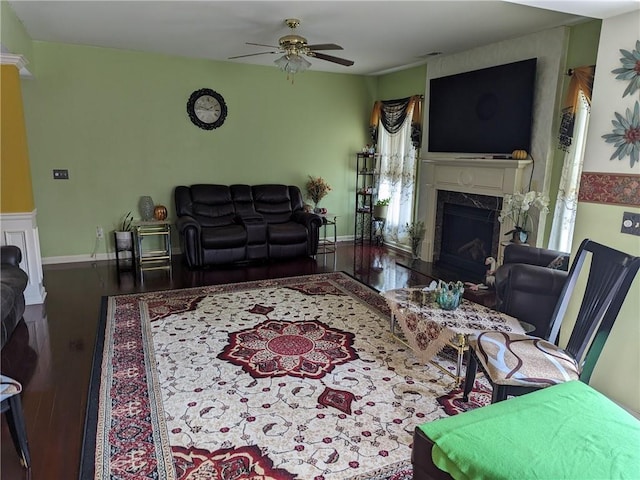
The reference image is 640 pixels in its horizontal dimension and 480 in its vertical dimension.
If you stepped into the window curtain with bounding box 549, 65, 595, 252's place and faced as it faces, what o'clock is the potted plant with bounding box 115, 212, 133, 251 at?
The potted plant is roughly at 1 o'clock from the window curtain.

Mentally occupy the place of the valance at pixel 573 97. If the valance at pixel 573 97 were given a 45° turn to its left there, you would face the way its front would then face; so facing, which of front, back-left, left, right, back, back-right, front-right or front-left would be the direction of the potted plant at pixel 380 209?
back-right

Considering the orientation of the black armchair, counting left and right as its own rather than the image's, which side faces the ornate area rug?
front

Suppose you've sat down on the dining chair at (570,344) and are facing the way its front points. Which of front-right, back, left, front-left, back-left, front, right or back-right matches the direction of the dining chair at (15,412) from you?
front

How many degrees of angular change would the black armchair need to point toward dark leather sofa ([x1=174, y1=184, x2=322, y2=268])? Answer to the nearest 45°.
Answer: approximately 45° to its right

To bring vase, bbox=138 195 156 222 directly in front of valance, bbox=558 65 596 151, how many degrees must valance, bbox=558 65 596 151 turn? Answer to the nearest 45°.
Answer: approximately 45° to its right

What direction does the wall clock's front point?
toward the camera

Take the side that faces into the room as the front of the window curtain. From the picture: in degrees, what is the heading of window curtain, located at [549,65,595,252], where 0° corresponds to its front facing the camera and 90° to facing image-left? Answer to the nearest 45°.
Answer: approximately 45°

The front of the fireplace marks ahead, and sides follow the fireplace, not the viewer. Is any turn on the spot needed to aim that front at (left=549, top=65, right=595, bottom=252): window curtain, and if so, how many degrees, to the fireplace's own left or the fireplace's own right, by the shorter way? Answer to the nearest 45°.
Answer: approximately 90° to the fireplace's own left

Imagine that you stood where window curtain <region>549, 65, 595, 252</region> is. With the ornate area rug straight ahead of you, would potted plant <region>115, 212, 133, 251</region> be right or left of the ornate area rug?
right

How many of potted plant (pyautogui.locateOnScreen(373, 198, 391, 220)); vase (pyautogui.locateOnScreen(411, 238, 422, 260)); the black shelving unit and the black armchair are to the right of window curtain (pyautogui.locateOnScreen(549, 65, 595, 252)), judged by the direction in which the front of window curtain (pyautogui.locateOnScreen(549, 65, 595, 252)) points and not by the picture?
3

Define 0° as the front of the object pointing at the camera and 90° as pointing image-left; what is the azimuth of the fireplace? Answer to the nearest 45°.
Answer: approximately 45°

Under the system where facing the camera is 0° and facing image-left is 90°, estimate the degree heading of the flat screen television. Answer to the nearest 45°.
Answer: approximately 45°

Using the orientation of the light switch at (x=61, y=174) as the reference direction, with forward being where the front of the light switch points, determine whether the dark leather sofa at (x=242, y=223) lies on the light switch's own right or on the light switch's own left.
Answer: on the light switch's own left

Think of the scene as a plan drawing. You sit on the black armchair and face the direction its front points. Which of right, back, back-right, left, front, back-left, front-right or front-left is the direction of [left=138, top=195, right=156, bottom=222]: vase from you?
front-right

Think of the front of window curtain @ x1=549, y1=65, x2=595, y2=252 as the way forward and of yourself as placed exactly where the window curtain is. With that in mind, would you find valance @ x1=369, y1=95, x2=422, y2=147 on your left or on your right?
on your right

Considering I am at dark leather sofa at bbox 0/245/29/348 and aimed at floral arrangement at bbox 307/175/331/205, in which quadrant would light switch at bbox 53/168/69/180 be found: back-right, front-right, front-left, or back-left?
front-left

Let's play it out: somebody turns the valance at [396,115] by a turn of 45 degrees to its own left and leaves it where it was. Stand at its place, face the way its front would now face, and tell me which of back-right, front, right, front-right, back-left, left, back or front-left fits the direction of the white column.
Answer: front-right

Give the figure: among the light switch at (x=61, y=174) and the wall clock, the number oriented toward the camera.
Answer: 2

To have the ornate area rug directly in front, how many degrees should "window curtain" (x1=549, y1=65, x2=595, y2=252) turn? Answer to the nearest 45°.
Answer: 0° — it already faces it

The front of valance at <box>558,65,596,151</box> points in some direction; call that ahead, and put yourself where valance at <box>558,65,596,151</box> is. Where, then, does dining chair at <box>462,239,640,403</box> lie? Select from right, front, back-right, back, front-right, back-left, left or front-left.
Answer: front-left
